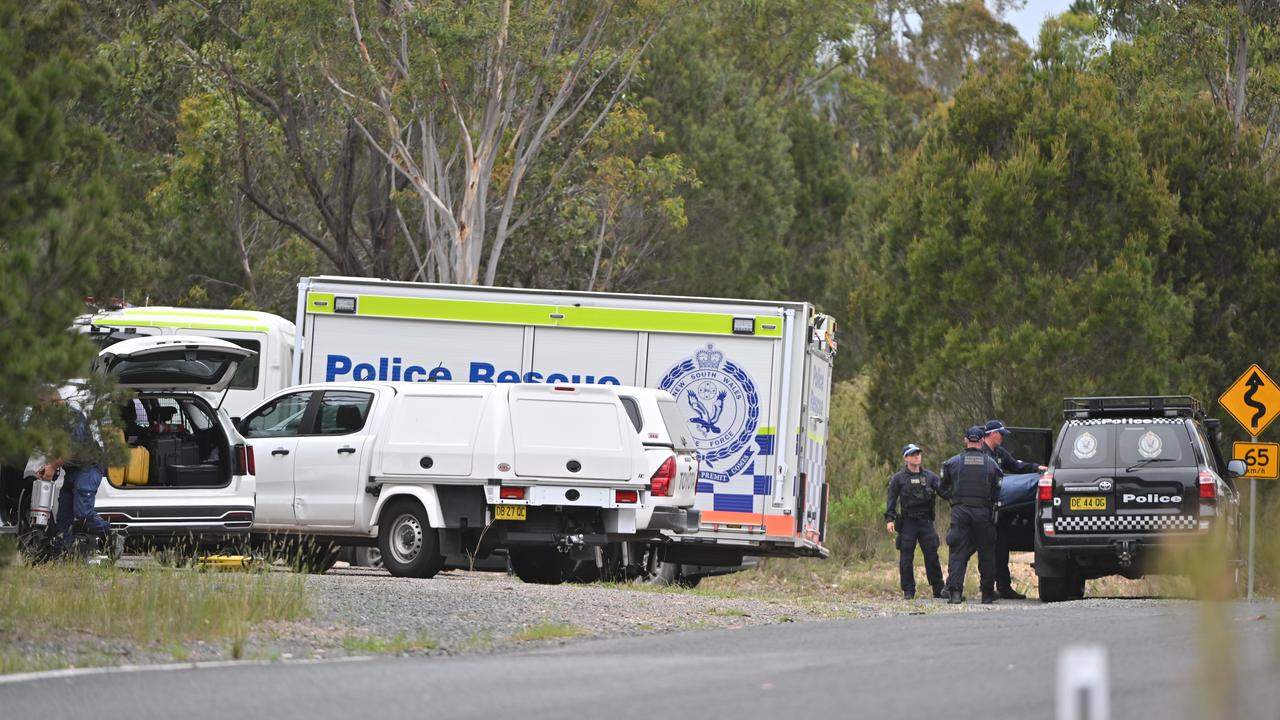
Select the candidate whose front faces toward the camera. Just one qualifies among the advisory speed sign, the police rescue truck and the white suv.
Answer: the advisory speed sign

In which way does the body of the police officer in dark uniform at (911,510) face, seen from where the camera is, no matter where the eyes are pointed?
toward the camera

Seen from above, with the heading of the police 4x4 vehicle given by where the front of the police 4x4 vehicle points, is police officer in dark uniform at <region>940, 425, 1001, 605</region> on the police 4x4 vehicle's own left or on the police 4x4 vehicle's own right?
on the police 4x4 vehicle's own left

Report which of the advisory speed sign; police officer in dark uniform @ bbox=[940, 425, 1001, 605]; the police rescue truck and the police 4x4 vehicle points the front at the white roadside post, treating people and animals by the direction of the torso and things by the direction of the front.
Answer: the advisory speed sign

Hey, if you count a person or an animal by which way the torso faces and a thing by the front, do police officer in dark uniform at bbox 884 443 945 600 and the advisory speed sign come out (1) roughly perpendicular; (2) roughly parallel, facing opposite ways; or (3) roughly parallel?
roughly parallel

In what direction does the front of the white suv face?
away from the camera

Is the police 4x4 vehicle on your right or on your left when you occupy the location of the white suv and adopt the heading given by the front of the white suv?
on your right

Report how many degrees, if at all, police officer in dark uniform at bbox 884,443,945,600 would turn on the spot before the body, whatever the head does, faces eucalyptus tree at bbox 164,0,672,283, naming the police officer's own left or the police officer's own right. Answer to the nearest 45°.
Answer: approximately 135° to the police officer's own right

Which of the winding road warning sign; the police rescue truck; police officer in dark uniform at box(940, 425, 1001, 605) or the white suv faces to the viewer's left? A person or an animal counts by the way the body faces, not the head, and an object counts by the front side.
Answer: the police rescue truck

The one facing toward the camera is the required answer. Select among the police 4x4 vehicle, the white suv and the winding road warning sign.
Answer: the winding road warning sign

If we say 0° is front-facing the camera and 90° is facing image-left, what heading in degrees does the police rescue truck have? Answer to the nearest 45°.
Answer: approximately 90°

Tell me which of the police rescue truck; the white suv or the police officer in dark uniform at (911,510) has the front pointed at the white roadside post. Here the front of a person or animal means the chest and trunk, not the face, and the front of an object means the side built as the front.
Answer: the police officer in dark uniform

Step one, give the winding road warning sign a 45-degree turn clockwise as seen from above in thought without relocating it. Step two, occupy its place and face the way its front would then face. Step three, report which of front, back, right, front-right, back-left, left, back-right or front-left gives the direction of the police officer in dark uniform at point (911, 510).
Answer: front
